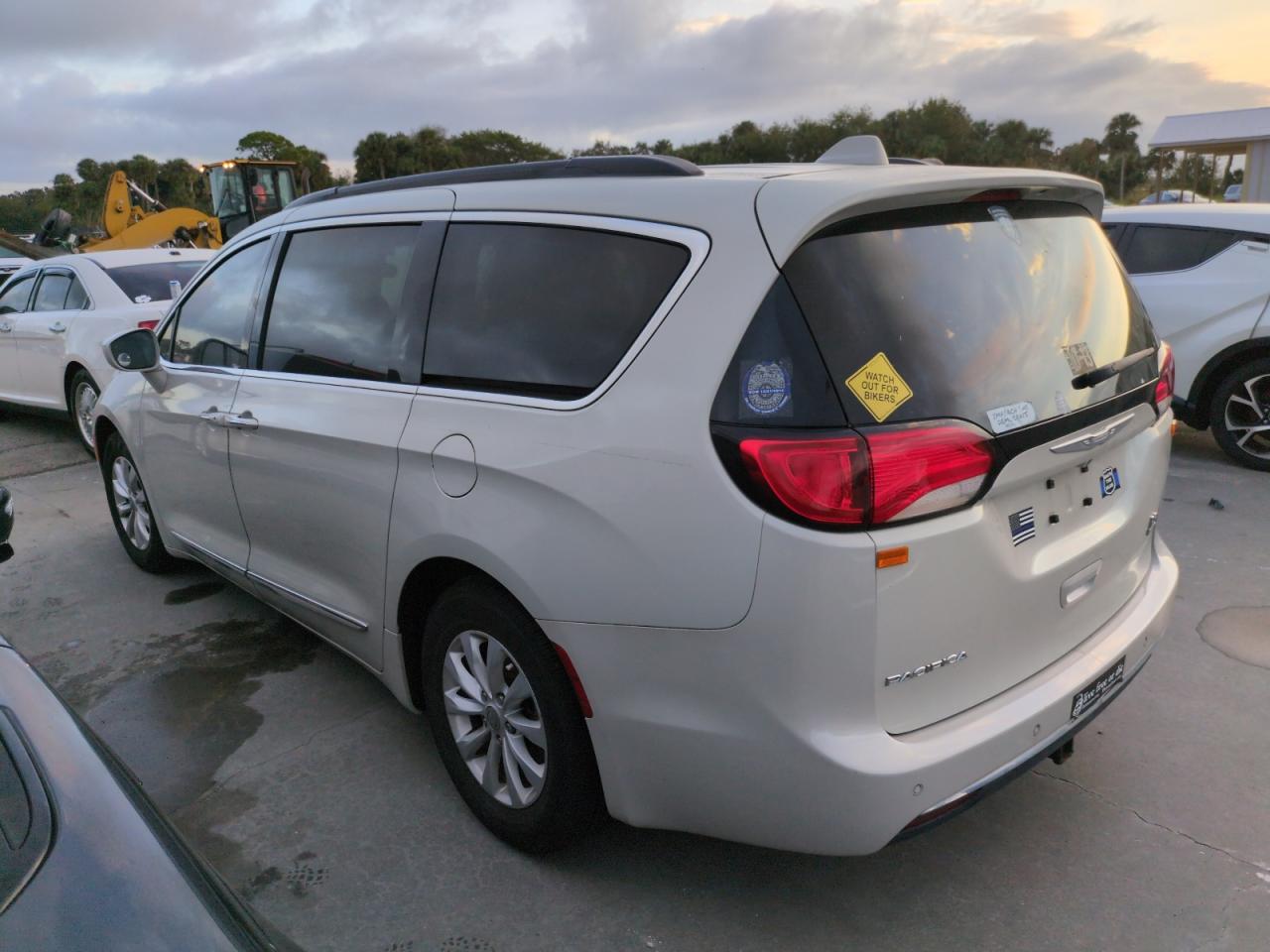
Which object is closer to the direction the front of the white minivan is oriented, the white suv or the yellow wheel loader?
the yellow wheel loader

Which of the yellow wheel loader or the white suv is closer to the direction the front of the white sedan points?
the yellow wheel loader

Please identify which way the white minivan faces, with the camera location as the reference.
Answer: facing away from the viewer and to the left of the viewer

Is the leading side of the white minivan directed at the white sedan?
yes

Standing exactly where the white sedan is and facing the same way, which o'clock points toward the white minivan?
The white minivan is roughly at 7 o'clock from the white sedan.

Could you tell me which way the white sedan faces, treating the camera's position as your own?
facing away from the viewer and to the left of the viewer
